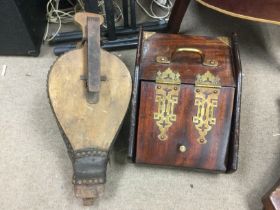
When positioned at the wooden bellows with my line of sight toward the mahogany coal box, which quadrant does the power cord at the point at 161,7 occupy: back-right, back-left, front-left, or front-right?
front-left

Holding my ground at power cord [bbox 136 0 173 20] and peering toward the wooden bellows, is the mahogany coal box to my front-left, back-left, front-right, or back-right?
front-left

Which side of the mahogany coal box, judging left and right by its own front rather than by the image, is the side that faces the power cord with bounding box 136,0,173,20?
back

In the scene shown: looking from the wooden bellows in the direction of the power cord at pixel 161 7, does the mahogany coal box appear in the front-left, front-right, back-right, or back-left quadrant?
front-right

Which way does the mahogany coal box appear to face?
toward the camera
